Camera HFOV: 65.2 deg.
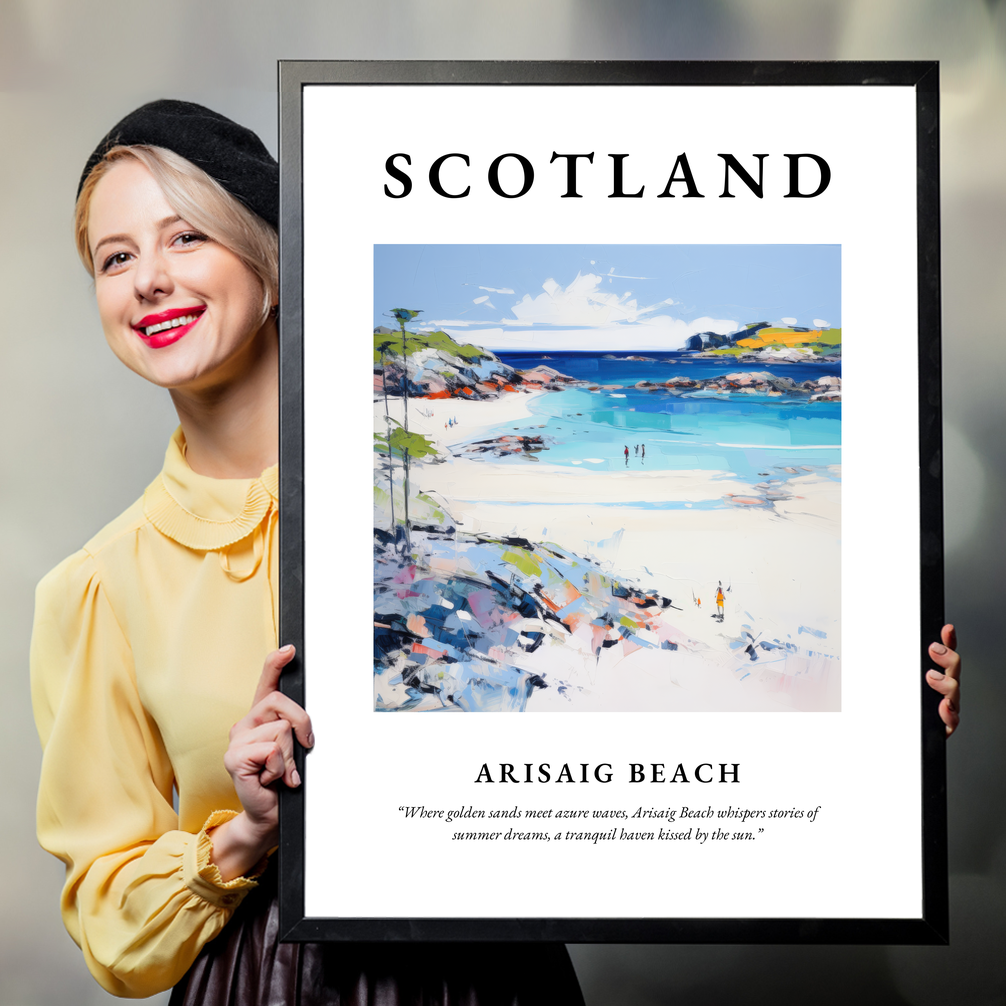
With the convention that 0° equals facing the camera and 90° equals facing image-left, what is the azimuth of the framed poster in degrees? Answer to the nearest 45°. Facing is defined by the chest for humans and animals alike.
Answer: approximately 0°

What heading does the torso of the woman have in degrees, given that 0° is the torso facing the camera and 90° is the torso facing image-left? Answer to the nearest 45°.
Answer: approximately 0°
